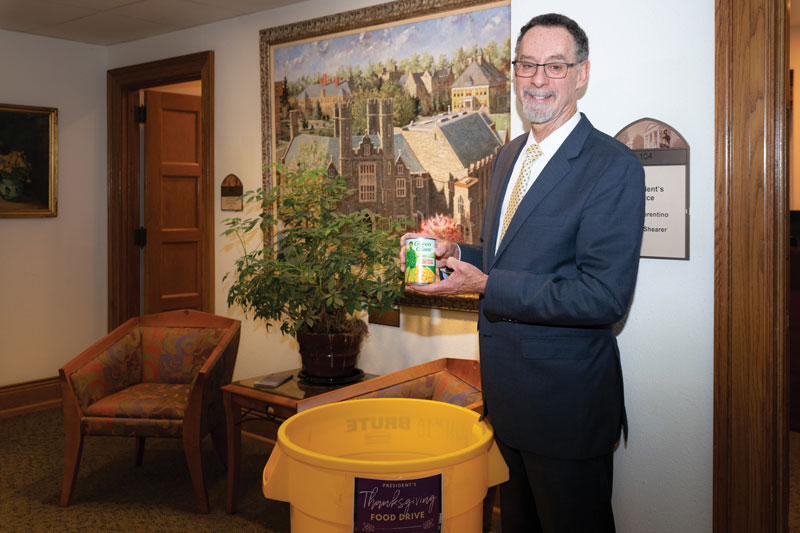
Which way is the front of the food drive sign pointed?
toward the camera

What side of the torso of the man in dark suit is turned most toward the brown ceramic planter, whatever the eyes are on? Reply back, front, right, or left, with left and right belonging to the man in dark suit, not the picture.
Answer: right

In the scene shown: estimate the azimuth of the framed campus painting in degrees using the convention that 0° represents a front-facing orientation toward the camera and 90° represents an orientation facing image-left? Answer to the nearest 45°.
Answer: approximately 45°

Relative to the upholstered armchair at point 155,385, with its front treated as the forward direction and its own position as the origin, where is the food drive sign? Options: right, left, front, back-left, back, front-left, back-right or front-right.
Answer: front-left

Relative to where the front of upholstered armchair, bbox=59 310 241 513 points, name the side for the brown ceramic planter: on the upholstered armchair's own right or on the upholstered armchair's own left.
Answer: on the upholstered armchair's own left

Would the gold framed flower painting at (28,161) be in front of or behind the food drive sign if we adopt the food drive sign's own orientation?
behind

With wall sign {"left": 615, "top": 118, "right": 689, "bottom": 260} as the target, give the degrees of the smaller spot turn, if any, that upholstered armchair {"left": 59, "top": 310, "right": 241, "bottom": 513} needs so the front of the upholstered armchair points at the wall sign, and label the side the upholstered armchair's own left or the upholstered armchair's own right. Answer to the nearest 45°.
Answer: approximately 90° to the upholstered armchair's own left

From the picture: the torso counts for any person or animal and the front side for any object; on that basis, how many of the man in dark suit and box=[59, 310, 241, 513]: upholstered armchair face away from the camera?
0

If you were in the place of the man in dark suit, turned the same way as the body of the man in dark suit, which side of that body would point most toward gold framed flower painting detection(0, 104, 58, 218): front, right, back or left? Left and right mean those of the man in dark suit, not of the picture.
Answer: right

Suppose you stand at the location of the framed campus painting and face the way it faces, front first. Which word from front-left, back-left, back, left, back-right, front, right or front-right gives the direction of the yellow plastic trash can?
front-left

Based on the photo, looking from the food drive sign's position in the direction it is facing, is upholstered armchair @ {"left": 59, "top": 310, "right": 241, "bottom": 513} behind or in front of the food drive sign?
behind

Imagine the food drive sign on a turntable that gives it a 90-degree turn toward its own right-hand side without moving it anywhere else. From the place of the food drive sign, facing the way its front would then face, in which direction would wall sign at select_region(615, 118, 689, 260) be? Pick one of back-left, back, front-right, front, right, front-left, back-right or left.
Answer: back-right

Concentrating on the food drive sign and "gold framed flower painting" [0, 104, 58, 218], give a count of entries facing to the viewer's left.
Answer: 0
